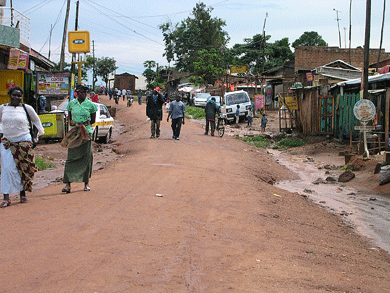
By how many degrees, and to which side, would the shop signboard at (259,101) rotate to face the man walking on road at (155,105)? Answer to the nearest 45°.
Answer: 0° — it already faces them

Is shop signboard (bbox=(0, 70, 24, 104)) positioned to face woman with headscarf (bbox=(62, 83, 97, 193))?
yes

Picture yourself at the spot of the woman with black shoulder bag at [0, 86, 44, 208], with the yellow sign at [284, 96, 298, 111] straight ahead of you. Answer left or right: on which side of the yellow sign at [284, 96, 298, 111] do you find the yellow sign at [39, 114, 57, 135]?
left

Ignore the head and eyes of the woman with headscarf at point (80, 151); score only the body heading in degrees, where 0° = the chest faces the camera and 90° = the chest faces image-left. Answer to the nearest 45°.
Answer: approximately 0°

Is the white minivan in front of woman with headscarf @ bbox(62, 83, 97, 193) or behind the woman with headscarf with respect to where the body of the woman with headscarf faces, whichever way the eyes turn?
behind
